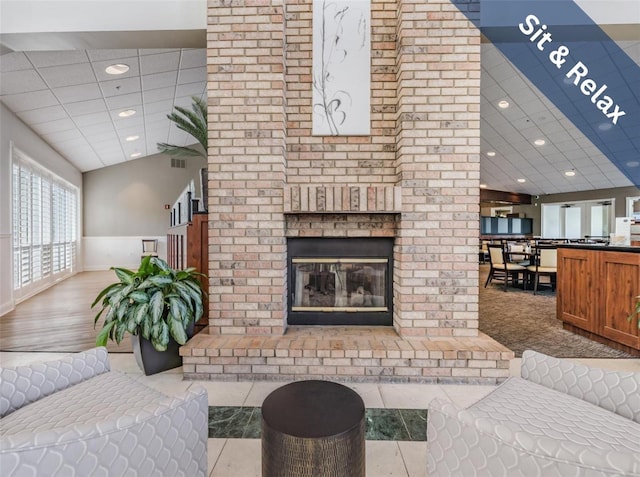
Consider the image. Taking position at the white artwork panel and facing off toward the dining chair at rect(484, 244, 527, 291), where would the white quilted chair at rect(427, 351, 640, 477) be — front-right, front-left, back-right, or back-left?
back-right

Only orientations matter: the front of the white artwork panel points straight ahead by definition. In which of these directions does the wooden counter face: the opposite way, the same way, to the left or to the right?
to the right

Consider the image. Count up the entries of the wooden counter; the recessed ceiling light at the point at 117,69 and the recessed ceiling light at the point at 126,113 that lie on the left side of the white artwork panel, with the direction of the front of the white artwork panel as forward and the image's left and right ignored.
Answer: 1

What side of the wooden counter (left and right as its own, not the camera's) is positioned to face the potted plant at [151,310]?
front

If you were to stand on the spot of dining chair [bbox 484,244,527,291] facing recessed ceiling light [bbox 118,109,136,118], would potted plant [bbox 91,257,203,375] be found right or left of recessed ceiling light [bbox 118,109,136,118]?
left

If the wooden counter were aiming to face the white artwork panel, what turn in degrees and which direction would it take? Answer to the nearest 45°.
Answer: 0° — it already faces it

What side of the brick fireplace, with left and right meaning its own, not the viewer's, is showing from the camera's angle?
front

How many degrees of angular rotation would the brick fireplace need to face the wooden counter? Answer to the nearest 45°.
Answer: approximately 90° to its left

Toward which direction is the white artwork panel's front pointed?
toward the camera

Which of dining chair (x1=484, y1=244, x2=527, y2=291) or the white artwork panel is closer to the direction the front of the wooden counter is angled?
the white artwork panel

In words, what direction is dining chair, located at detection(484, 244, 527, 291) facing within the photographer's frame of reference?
facing away from the viewer and to the right of the viewer

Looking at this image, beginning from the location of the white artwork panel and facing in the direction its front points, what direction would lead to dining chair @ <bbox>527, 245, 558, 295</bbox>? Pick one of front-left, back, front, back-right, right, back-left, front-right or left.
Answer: back-left
